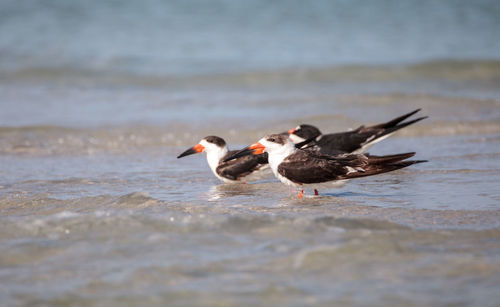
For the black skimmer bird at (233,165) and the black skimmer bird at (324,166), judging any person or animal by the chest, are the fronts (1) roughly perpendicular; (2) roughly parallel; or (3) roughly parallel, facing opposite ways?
roughly parallel

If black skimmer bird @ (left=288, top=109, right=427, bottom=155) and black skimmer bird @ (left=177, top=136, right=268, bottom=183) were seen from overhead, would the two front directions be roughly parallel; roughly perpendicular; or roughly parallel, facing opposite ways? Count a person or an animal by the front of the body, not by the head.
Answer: roughly parallel

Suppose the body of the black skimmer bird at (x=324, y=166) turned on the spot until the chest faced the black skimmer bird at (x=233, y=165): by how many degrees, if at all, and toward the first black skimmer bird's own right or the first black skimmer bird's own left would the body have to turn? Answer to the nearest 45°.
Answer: approximately 45° to the first black skimmer bird's own right

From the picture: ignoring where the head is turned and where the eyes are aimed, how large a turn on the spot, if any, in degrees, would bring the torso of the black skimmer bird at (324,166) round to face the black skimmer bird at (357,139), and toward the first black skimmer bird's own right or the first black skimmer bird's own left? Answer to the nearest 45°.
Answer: approximately 90° to the first black skimmer bird's own right

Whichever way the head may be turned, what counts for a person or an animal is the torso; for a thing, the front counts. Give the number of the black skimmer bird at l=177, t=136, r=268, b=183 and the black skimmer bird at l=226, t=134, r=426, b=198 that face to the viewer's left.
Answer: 2

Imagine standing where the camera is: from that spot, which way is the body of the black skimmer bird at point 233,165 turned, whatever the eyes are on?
to the viewer's left

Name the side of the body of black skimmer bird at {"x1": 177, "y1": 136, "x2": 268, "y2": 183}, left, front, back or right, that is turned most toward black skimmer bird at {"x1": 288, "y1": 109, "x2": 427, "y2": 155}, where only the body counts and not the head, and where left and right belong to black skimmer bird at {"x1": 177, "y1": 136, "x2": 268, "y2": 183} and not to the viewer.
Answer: back

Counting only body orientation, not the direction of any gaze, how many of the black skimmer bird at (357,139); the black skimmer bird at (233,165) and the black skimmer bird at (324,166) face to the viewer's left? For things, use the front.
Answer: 3

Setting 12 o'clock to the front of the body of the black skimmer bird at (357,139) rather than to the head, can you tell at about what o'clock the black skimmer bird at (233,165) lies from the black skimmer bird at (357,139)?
the black skimmer bird at (233,165) is roughly at 11 o'clock from the black skimmer bird at (357,139).

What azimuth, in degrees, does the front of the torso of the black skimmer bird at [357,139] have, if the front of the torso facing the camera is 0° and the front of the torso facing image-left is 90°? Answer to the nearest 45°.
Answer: approximately 90°

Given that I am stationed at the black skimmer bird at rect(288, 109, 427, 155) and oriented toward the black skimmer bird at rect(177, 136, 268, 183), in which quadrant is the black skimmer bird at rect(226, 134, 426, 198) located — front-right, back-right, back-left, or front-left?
front-left

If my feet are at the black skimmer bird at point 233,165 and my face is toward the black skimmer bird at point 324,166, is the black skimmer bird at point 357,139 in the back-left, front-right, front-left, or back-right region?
front-left

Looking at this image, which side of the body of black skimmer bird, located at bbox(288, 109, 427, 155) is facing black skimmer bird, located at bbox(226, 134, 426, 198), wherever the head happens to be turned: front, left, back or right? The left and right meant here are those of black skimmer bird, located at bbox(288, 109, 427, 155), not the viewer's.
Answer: left

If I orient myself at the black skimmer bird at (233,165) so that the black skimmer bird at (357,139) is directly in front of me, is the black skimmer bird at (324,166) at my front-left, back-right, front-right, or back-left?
front-right

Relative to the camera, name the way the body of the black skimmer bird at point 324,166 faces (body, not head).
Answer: to the viewer's left

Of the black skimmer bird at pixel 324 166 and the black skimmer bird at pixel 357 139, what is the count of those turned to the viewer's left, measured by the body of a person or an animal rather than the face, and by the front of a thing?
2
